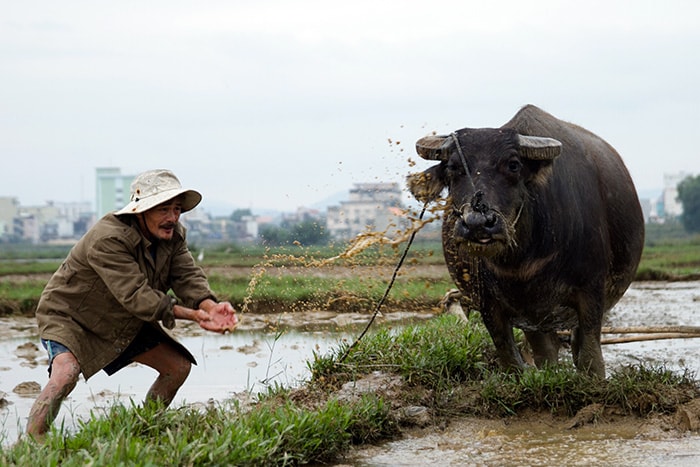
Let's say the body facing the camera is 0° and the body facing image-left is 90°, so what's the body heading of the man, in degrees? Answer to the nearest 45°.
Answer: approximately 315°

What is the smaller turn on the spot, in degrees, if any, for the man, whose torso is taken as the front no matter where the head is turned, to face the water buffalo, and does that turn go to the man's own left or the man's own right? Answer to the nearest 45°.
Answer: approximately 45° to the man's own left

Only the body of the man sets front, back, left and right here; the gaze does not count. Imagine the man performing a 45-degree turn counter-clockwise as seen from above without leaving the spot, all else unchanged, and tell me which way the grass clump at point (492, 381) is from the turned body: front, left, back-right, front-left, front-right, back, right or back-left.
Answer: front

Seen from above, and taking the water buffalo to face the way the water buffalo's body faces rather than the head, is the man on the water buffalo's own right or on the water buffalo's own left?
on the water buffalo's own right

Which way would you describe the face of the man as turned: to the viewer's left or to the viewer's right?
to the viewer's right

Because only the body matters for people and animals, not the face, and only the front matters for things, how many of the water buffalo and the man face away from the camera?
0

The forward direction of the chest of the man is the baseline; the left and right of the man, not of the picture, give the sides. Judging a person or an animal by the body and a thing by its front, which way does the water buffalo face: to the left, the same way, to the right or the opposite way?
to the right

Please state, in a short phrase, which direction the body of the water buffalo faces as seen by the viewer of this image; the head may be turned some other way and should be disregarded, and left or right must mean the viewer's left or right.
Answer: facing the viewer
